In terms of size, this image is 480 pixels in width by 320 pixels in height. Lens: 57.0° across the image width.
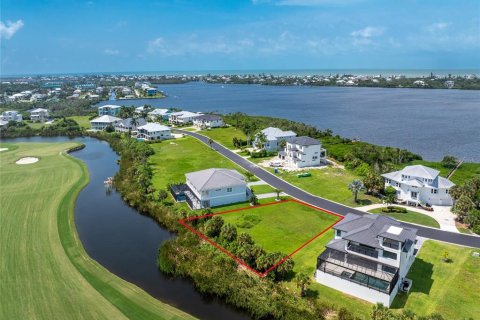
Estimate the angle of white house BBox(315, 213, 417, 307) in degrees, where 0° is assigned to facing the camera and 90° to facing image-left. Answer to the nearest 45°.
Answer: approximately 225°
